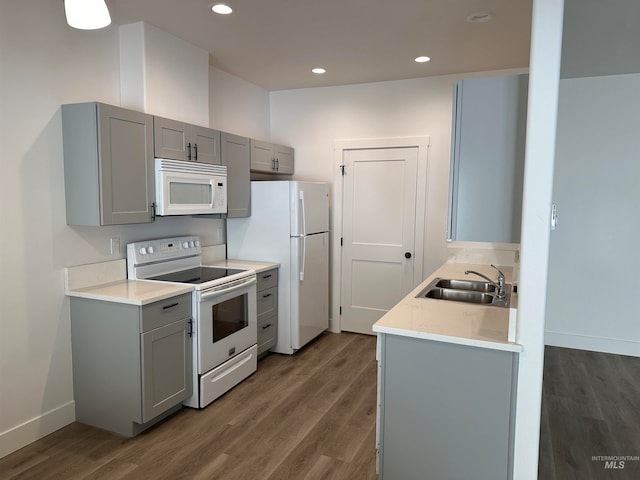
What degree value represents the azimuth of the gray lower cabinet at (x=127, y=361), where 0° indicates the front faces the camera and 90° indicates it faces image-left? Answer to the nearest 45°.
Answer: approximately 315°

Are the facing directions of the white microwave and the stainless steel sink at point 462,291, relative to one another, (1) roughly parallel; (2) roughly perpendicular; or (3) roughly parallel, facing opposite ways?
roughly parallel, facing opposite ways

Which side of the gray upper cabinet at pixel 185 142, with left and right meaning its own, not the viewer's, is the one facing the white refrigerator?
left

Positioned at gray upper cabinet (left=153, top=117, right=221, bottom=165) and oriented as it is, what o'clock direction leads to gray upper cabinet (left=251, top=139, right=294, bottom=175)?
gray upper cabinet (left=251, top=139, right=294, bottom=175) is roughly at 9 o'clock from gray upper cabinet (left=153, top=117, right=221, bottom=165).

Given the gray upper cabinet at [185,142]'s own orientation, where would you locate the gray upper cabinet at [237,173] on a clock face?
the gray upper cabinet at [237,173] is roughly at 9 o'clock from the gray upper cabinet at [185,142].

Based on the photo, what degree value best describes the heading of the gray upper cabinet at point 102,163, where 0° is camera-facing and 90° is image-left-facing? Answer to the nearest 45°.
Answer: approximately 315°

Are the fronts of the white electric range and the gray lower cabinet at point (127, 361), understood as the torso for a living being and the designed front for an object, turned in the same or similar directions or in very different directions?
same or similar directions

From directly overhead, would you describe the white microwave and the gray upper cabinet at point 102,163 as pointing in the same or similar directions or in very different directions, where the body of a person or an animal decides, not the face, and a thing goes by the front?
same or similar directions

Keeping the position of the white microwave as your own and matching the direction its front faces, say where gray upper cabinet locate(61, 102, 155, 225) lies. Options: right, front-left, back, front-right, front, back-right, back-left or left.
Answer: right

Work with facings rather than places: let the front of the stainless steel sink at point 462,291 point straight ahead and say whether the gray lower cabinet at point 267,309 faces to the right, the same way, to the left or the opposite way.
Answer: the opposite way

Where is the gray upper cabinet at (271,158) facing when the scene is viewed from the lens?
facing the viewer and to the right of the viewer

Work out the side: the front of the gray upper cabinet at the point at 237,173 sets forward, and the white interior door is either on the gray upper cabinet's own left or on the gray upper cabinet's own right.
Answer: on the gray upper cabinet's own left

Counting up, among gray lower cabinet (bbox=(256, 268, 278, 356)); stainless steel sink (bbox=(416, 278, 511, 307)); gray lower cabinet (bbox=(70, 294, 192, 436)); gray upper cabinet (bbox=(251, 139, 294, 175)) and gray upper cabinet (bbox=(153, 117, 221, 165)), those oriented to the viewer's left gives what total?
1

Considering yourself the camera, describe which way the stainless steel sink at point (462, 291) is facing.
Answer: facing to the left of the viewer
